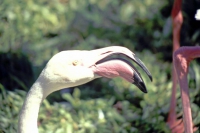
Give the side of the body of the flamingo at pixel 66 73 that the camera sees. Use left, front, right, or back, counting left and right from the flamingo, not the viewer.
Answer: right
